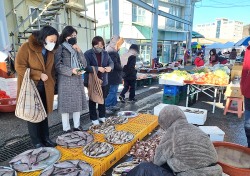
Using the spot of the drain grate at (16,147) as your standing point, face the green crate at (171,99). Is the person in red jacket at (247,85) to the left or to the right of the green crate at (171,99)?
right

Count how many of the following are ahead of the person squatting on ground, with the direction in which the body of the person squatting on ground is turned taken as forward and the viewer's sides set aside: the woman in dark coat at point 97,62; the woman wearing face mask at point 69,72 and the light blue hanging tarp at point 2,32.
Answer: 3

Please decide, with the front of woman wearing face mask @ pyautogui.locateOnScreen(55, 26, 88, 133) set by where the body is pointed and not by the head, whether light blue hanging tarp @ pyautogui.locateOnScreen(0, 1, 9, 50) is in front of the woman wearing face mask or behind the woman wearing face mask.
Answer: behind

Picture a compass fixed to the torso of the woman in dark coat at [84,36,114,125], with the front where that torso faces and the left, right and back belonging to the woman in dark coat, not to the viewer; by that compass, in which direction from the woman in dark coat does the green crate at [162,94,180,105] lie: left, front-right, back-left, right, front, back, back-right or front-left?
back-left

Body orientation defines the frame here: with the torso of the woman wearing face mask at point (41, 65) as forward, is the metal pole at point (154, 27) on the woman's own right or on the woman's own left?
on the woman's own left

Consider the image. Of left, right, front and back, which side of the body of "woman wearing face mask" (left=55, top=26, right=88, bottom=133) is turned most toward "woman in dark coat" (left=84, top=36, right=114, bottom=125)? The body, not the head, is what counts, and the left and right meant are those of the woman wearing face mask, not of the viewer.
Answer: left

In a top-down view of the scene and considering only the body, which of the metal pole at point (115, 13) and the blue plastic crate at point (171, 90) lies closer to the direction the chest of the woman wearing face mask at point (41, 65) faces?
the blue plastic crate

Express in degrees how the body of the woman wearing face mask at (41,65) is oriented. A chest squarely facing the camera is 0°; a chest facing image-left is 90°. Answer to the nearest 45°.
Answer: approximately 315°
